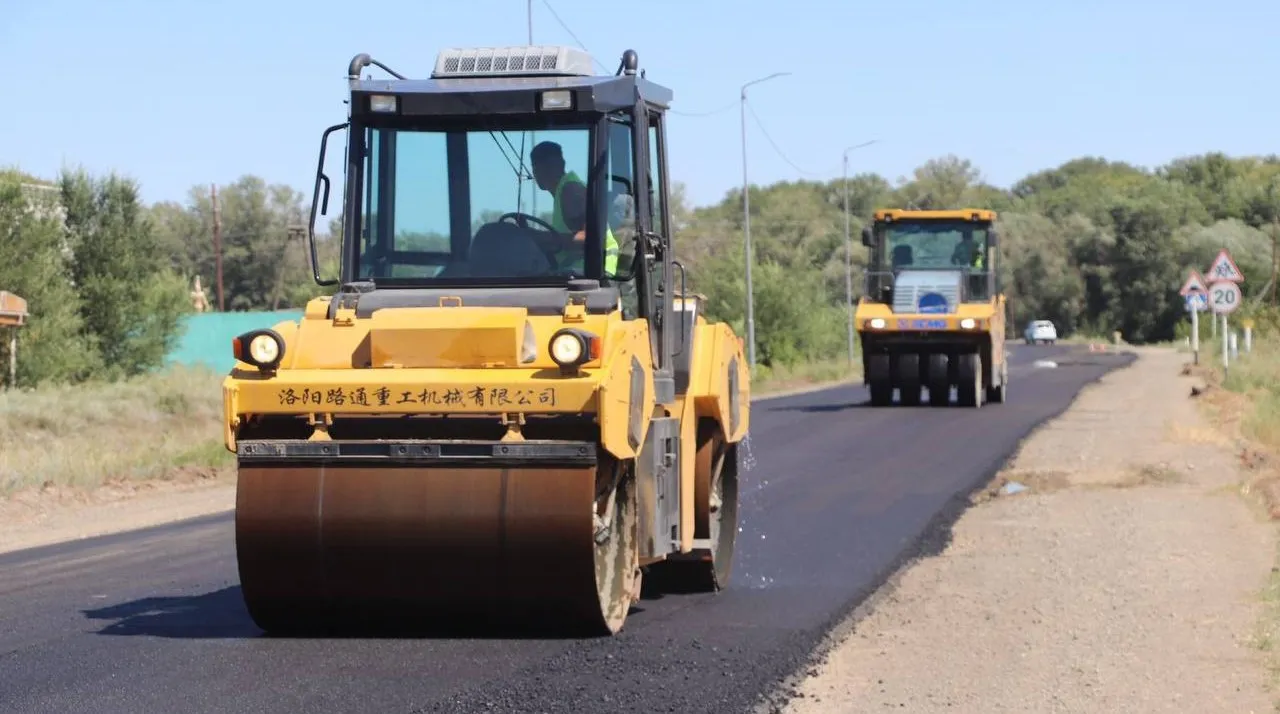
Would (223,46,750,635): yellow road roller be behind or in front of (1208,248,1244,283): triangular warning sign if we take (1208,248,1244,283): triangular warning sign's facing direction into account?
in front

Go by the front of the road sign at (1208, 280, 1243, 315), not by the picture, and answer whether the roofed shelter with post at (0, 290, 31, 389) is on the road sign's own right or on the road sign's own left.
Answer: on the road sign's own right

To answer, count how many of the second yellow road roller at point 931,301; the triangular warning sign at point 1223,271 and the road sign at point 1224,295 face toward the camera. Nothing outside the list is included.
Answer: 3

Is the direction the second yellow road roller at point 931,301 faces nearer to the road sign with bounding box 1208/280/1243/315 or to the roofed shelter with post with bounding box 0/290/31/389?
the roofed shelter with post

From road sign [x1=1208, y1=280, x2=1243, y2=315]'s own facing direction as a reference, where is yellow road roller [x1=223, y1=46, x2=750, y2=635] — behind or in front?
in front

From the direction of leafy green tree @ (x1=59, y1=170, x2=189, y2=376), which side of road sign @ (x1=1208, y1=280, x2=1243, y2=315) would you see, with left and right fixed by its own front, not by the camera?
right

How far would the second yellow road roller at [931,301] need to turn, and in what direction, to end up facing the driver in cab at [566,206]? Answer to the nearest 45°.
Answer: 0° — it already faces them

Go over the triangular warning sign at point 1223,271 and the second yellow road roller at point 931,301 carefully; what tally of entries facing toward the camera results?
2

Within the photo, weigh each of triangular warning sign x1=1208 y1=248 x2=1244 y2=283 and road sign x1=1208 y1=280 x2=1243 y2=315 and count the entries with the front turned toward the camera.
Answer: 2
